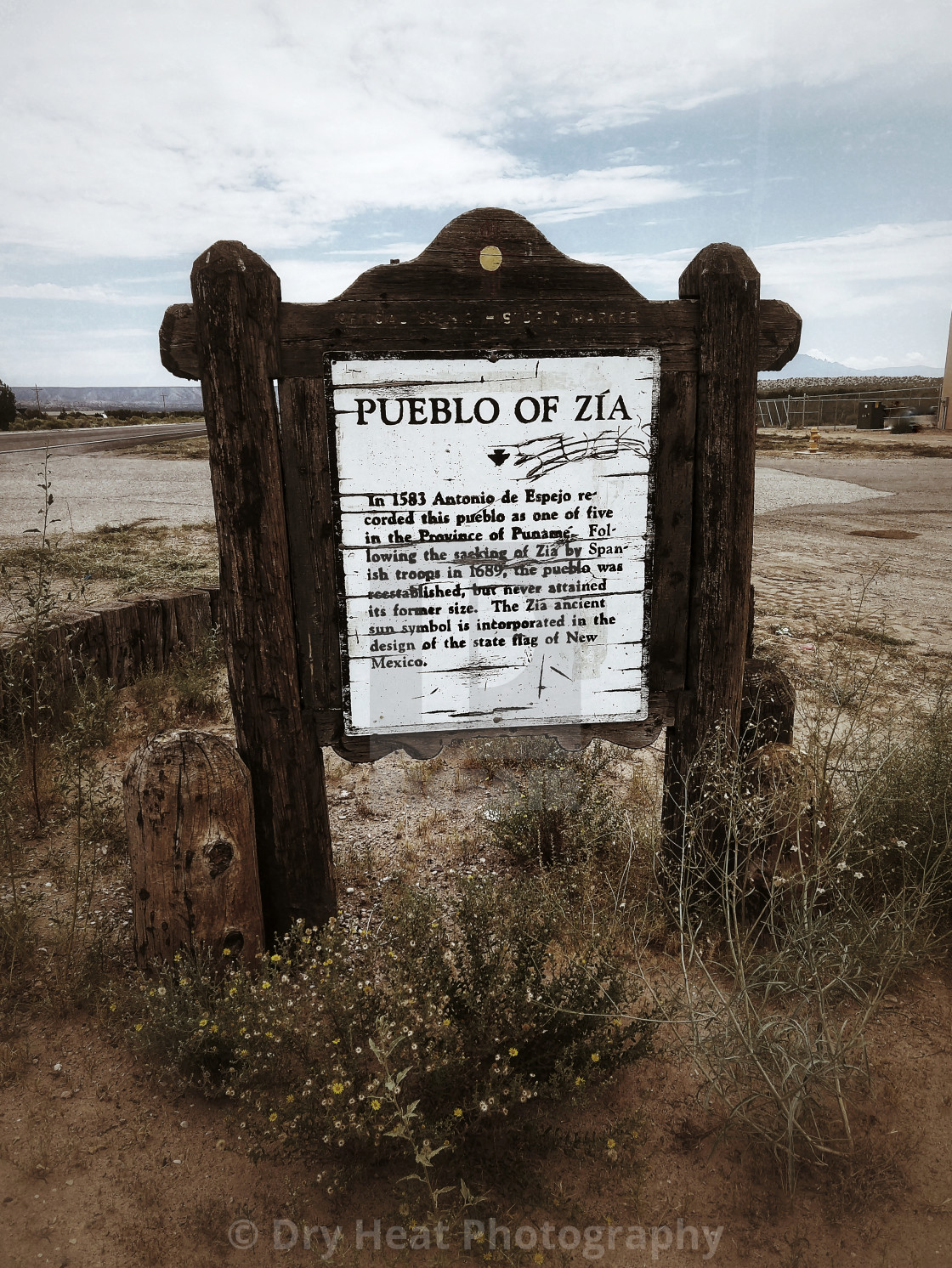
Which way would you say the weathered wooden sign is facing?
toward the camera

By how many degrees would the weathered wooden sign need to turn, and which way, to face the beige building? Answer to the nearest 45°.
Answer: approximately 135° to its left

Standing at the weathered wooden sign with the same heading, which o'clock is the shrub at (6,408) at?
The shrub is roughly at 5 o'clock from the weathered wooden sign.
